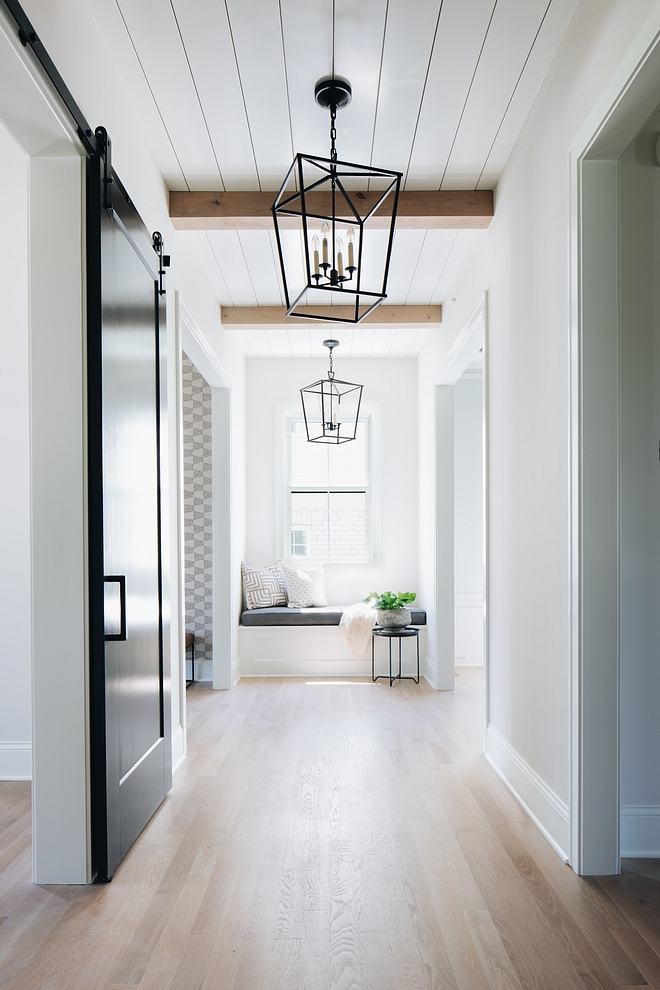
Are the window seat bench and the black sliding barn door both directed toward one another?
no

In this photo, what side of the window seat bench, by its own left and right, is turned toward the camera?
front

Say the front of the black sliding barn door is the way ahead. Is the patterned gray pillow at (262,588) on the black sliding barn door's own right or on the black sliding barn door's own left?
on the black sliding barn door's own left

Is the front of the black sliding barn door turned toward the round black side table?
no

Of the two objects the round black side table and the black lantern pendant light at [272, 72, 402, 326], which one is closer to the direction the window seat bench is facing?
the black lantern pendant light

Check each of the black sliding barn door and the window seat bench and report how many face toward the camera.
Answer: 1

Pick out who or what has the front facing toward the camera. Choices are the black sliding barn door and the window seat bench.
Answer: the window seat bench

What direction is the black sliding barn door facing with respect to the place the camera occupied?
facing to the right of the viewer

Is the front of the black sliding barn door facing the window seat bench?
no

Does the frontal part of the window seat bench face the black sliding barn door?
yes

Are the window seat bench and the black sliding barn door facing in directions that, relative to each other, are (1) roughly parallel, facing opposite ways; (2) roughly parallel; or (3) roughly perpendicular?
roughly perpendicular

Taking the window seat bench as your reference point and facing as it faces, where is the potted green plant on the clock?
The potted green plant is roughly at 10 o'clock from the window seat bench.
